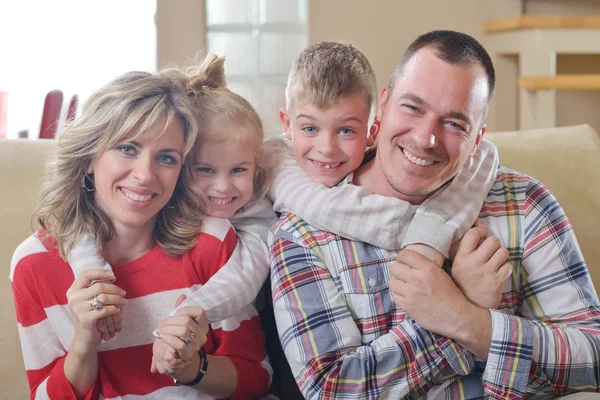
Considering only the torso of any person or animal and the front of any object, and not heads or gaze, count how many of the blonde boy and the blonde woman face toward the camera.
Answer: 2

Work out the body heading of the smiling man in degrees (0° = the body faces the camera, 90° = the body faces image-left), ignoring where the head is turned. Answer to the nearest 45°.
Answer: approximately 0°

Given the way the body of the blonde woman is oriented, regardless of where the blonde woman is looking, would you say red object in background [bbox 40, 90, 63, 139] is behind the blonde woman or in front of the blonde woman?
behind

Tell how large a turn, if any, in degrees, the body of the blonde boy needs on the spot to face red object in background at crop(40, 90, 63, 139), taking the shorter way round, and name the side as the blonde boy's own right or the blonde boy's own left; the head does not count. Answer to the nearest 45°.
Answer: approximately 135° to the blonde boy's own right

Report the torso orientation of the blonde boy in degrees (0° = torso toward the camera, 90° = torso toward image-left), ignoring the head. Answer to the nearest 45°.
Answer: approximately 0°
